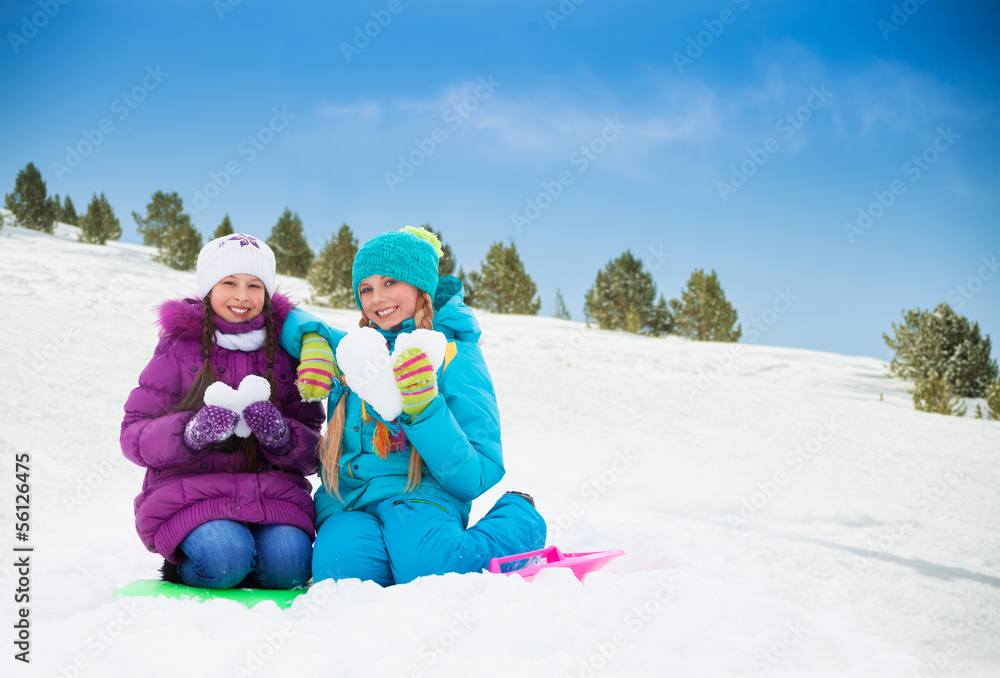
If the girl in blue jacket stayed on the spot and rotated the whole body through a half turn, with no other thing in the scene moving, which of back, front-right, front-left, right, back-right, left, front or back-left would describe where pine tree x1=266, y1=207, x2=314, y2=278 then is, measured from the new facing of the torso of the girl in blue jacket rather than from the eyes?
front-left

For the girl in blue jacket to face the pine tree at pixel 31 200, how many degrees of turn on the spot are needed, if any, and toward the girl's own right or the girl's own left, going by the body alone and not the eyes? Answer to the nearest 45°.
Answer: approximately 90° to the girl's own right

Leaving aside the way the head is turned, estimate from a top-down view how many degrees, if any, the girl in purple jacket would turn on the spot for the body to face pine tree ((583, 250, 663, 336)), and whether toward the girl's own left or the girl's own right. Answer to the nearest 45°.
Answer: approximately 135° to the girl's own left

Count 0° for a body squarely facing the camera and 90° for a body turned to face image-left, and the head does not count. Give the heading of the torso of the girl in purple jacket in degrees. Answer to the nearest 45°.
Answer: approximately 0°

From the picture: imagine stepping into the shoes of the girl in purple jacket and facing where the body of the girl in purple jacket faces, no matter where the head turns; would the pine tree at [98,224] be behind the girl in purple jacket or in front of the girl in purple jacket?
behind

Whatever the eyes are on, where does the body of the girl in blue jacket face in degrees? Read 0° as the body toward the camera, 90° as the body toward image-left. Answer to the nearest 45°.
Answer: approximately 45°

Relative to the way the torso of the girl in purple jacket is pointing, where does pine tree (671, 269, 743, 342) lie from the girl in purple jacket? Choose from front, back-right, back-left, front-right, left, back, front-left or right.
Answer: back-left

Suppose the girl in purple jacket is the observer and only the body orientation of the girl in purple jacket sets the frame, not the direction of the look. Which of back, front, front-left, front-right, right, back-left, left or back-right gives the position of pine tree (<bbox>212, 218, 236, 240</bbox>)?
back

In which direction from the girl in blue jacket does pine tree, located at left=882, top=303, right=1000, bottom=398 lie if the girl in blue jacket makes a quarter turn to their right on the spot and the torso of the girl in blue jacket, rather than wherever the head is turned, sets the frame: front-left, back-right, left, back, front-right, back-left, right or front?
right

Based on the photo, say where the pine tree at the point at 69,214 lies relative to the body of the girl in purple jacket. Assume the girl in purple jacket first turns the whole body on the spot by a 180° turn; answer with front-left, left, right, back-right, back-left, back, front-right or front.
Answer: front

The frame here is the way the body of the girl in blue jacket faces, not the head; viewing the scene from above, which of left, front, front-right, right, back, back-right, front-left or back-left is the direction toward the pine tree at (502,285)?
back-right
